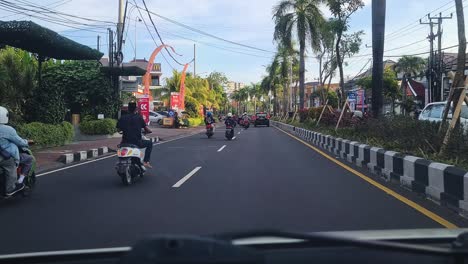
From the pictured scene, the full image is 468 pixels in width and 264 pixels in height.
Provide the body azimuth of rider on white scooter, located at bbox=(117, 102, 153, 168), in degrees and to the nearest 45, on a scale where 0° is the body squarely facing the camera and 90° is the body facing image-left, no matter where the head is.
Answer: approximately 225°

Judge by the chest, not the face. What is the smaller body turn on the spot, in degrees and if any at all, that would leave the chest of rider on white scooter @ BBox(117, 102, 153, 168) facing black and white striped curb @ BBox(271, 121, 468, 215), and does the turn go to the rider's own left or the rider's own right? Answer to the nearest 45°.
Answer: approximately 90° to the rider's own right

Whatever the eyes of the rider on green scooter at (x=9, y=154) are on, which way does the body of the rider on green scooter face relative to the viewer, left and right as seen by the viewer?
facing away from the viewer and to the right of the viewer

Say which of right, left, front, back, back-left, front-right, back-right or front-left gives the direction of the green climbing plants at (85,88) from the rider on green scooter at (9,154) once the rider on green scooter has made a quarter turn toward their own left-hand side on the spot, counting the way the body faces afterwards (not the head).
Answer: front-right

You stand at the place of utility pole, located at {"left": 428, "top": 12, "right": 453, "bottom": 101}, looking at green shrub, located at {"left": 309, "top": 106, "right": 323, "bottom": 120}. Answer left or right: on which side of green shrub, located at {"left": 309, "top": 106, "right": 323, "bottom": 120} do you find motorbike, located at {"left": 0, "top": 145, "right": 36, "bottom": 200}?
left

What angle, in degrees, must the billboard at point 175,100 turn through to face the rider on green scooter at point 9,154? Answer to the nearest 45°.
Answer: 0° — it already faces them

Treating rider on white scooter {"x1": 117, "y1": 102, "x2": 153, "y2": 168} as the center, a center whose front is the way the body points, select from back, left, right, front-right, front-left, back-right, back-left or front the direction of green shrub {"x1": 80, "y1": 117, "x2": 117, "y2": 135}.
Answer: front-left

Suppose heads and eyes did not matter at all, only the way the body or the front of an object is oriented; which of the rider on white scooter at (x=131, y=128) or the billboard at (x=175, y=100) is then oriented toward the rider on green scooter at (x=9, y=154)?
the billboard

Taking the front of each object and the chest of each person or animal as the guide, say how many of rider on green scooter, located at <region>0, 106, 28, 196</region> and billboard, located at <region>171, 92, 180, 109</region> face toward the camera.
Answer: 1

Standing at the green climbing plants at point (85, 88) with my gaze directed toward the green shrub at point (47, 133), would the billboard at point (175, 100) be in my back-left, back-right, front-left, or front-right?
back-left

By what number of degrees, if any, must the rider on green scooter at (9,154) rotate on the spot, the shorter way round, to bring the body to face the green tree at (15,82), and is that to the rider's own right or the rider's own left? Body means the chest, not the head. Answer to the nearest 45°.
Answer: approximately 45° to the rider's own left

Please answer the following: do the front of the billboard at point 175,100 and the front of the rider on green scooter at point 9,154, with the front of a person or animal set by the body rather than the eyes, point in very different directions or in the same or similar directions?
very different directions
